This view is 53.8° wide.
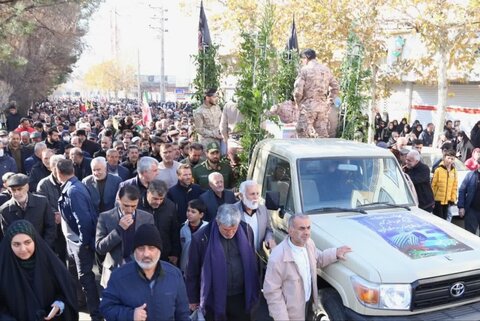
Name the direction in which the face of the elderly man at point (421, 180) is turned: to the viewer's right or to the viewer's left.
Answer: to the viewer's left

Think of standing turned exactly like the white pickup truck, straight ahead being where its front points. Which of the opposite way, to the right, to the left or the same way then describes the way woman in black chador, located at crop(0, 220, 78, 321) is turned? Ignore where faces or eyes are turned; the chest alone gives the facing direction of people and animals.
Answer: the same way

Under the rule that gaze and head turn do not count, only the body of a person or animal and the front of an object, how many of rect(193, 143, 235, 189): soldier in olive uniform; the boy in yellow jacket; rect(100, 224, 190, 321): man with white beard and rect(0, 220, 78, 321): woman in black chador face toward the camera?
4

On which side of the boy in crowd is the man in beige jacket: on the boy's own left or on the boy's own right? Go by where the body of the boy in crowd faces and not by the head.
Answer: on the boy's own left

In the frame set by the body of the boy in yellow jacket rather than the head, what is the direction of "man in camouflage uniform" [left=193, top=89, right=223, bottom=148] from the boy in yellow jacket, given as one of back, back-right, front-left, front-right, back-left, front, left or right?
right

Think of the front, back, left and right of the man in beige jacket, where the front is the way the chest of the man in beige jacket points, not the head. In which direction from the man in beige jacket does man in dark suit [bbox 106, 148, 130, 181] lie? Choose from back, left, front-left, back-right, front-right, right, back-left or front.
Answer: back

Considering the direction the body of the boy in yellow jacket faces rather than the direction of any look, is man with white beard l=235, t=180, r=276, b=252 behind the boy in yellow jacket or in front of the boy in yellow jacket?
in front

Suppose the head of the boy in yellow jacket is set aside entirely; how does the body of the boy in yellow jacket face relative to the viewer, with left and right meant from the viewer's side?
facing the viewer

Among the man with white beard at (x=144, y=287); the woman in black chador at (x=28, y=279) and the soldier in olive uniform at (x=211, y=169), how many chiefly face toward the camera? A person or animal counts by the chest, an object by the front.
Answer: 3

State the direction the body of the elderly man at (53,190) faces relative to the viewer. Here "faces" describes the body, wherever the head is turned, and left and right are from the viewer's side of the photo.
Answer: facing the viewer and to the right of the viewer

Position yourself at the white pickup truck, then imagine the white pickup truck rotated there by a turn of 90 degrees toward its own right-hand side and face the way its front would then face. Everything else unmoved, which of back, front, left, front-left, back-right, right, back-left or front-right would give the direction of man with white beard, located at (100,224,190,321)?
front

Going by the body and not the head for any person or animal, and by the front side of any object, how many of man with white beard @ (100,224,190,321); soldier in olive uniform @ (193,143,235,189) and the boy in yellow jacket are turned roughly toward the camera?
3

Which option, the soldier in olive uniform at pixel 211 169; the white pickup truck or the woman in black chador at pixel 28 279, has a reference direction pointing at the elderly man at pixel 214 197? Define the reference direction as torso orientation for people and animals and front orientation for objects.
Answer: the soldier in olive uniform

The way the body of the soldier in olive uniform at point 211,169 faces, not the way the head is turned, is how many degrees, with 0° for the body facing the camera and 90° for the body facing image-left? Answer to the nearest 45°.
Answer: approximately 0°

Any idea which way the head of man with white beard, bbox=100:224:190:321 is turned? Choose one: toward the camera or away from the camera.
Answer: toward the camera

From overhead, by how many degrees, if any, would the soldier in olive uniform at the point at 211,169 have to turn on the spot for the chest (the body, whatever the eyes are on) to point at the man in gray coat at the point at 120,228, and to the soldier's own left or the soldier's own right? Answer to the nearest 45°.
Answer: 0° — they already face them

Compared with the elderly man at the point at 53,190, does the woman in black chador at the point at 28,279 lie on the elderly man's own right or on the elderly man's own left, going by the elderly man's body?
on the elderly man's own right
